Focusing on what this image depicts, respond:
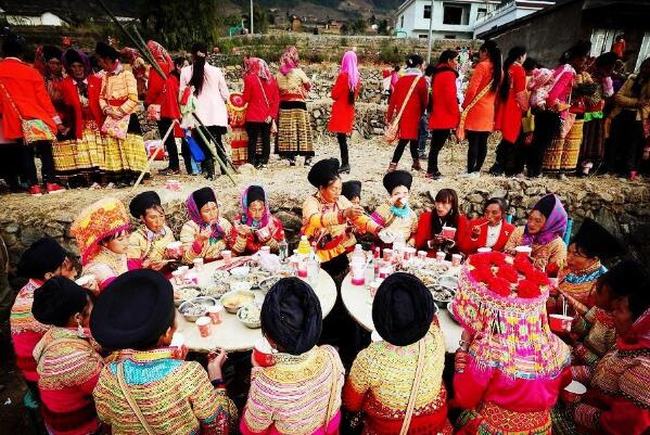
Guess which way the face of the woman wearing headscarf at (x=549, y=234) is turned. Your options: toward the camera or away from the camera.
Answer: toward the camera

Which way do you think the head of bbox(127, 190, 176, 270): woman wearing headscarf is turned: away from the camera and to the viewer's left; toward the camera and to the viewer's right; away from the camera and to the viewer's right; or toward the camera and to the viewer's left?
toward the camera and to the viewer's right

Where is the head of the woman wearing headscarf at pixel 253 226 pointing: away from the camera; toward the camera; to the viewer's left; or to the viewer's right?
toward the camera

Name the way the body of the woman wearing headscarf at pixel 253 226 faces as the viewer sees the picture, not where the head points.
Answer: toward the camera

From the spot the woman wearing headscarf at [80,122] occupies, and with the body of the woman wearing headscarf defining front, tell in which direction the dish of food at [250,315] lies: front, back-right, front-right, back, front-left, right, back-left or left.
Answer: front

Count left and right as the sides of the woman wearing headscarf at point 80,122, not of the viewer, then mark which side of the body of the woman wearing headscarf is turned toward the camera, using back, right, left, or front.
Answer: front

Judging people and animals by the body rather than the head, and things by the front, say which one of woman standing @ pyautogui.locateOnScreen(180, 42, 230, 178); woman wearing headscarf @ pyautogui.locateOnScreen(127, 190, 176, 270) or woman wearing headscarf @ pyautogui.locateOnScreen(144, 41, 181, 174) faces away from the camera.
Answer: the woman standing

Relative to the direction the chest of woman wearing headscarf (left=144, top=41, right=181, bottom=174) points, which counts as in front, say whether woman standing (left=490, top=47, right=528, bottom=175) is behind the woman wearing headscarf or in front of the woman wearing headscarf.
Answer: behind

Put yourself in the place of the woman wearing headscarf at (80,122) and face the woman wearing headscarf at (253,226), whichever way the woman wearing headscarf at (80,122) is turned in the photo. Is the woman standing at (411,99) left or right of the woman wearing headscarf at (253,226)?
left

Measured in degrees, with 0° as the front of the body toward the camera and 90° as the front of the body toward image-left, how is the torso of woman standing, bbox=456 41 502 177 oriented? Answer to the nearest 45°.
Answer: approximately 135°

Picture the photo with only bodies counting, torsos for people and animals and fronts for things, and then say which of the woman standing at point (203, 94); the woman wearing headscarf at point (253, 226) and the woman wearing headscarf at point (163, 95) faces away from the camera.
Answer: the woman standing

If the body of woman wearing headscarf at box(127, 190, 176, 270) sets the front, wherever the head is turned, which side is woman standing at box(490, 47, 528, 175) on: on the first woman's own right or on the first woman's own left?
on the first woman's own left

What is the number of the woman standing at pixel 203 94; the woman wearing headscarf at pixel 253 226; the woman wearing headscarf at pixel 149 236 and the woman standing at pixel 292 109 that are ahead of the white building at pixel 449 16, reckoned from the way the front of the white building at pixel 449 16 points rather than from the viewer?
4
